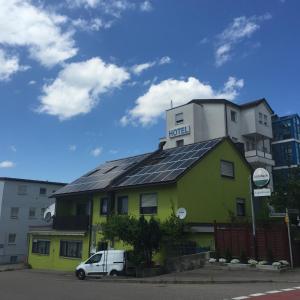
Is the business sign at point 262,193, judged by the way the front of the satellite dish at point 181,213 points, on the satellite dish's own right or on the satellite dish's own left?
on the satellite dish's own left

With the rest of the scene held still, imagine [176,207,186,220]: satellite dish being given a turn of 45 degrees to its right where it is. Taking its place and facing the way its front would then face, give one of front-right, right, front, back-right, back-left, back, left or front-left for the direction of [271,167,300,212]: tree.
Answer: back

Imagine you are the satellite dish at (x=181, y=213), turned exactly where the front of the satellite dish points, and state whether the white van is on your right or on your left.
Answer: on your right

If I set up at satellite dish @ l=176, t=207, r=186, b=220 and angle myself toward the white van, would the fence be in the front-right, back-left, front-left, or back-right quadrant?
back-left

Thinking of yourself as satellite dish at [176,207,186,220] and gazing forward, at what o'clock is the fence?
The fence is roughly at 10 o'clock from the satellite dish.

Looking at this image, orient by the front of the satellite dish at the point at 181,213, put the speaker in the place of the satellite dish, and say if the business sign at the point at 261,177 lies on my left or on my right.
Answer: on my left

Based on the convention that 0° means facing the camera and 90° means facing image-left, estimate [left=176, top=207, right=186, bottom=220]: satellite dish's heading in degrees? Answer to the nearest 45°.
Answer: approximately 0°
